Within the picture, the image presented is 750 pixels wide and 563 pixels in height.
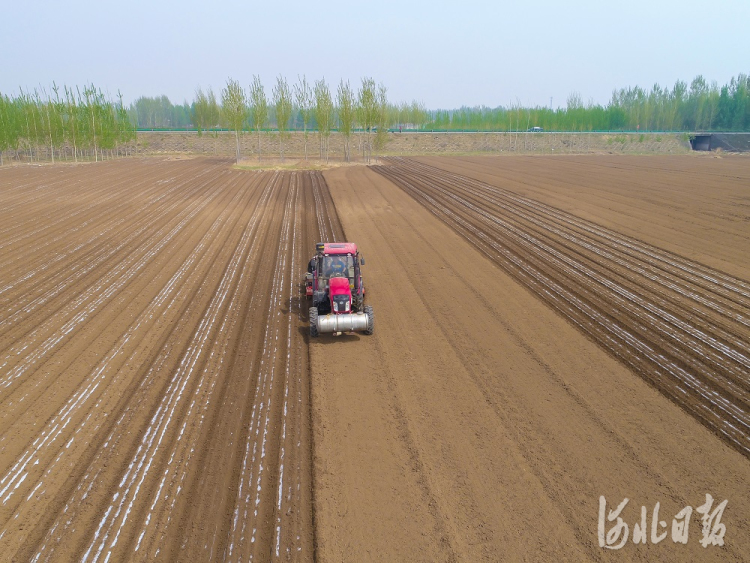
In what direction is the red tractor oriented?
toward the camera
